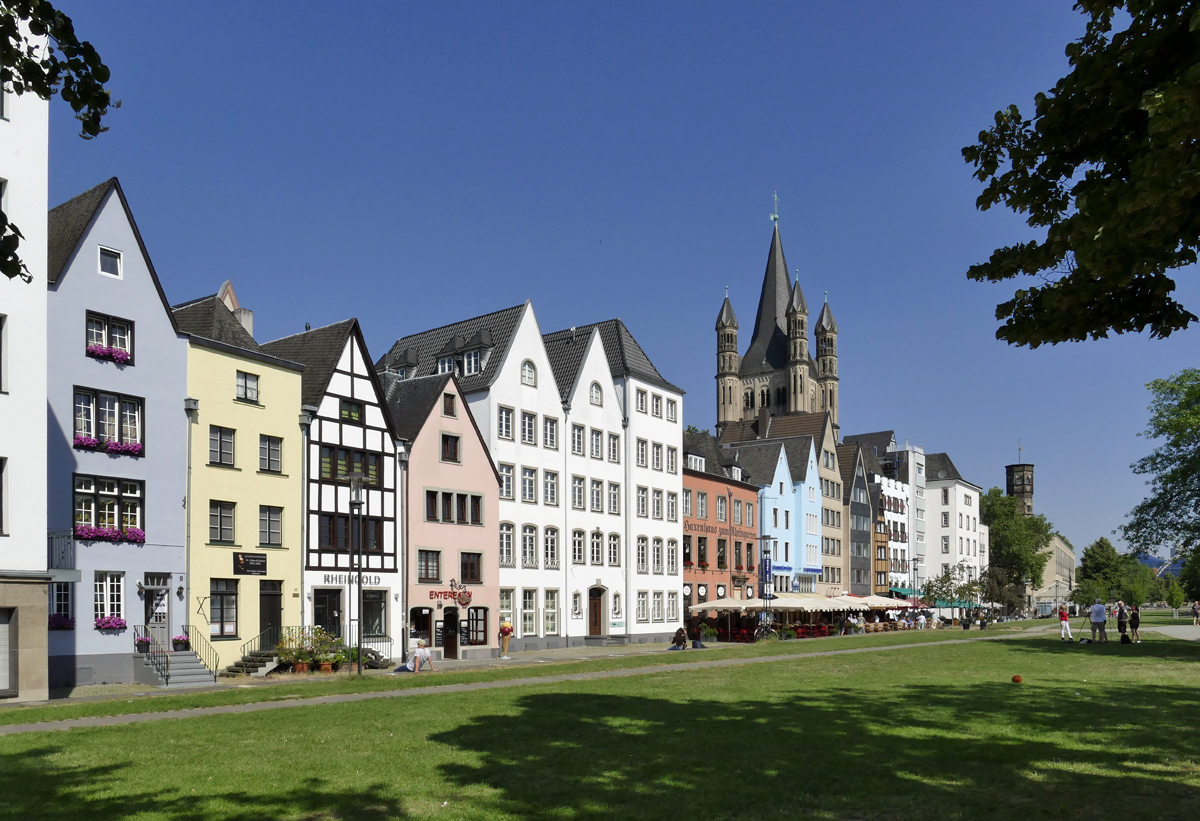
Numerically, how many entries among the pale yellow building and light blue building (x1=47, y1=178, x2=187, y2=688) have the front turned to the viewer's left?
0

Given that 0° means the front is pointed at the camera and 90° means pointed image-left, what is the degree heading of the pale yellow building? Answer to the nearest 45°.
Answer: approximately 315°

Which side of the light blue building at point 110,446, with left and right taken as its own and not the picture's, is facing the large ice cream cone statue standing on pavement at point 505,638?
left

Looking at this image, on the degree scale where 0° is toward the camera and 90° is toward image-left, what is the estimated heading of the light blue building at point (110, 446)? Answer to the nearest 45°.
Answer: approximately 315°

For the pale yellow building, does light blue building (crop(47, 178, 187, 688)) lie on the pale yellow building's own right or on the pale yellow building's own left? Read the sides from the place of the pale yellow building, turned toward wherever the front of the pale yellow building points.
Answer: on the pale yellow building's own right
